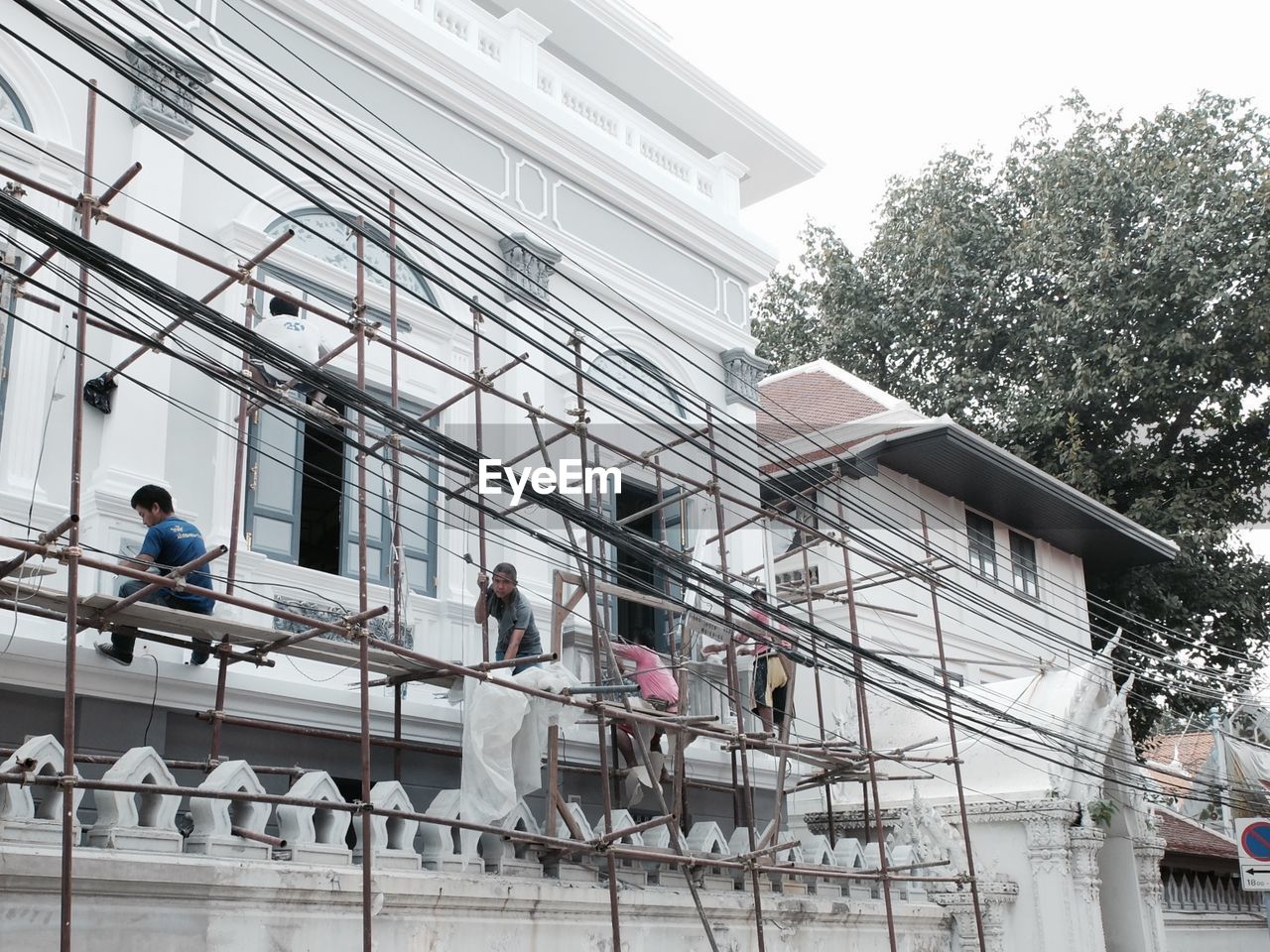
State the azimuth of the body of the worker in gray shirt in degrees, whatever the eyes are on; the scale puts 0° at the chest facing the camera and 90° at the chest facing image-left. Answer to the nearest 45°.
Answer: approximately 45°

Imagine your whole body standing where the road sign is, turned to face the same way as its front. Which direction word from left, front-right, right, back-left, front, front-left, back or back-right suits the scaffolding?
front-right

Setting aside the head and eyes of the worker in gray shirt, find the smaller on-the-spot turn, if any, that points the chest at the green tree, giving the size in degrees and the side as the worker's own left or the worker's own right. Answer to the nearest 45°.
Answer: approximately 180°

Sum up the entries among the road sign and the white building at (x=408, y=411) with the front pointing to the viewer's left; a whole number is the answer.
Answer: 0

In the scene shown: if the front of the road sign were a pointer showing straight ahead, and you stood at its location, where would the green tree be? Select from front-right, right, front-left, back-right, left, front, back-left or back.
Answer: back

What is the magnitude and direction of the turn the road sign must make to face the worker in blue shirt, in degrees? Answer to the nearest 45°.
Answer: approximately 45° to its right
